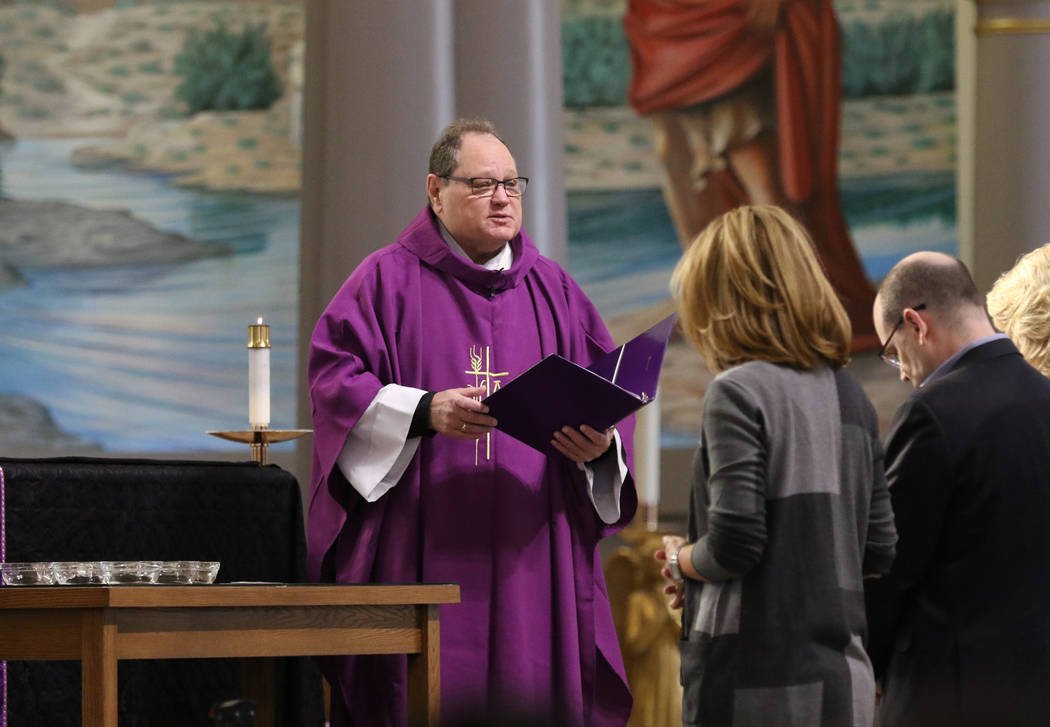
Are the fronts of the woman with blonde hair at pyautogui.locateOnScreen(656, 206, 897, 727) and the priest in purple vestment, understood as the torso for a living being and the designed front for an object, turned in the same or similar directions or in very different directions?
very different directions

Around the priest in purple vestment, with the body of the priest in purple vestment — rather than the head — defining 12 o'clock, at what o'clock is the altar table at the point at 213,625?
The altar table is roughly at 2 o'clock from the priest in purple vestment.

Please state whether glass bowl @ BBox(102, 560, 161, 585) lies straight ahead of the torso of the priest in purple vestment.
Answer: no

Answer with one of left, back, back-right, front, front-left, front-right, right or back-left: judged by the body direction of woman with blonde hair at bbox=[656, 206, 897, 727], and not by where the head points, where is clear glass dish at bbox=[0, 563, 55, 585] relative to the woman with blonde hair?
front-left

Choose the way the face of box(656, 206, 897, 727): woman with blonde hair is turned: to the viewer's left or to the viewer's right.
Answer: to the viewer's left

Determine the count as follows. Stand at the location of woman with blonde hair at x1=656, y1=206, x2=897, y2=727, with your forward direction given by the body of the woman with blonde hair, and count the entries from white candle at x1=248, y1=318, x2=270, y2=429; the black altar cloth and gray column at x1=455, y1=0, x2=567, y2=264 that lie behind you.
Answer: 0

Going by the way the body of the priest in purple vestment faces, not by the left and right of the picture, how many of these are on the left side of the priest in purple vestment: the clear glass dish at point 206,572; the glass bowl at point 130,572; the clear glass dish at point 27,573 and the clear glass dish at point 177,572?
0

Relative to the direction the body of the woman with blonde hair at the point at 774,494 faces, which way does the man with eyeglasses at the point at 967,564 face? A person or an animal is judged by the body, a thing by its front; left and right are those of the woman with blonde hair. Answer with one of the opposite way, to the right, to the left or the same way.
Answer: the same way

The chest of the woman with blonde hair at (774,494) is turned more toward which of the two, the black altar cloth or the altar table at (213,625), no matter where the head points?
the black altar cloth

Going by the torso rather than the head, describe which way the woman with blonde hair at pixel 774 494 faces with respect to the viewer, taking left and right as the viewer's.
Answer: facing away from the viewer and to the left of the viewer

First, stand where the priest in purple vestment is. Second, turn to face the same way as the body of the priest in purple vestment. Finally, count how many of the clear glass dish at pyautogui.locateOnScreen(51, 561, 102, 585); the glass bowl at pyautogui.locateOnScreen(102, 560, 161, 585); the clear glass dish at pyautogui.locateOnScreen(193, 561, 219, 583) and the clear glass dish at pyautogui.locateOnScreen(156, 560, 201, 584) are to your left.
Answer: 0

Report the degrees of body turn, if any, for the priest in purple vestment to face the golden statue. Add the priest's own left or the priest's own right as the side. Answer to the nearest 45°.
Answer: approximately 135° to the priest's own left

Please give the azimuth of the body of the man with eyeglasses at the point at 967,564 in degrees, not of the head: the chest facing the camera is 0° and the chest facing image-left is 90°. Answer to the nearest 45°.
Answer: approximately 135°

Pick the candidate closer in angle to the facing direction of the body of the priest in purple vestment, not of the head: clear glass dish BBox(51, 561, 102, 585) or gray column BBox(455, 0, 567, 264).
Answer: the clear glass dish

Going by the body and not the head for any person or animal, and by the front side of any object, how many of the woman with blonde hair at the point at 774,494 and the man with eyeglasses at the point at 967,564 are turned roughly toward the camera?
0

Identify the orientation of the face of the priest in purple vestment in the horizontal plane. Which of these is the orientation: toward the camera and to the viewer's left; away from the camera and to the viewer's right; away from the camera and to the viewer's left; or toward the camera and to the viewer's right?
toward the camera and to the viewer's right
